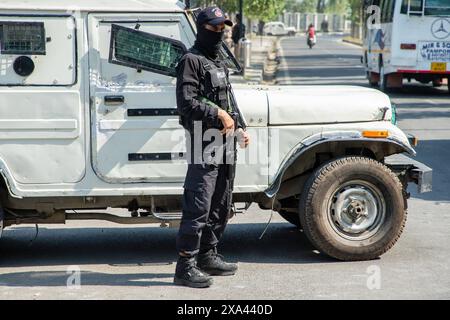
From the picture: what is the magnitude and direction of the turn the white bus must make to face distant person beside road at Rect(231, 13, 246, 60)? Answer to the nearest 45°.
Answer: approximately 45° to its left

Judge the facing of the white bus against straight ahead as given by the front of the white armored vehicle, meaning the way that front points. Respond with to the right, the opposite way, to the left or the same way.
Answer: to the left

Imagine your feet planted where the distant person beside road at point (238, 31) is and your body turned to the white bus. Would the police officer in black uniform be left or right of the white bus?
right

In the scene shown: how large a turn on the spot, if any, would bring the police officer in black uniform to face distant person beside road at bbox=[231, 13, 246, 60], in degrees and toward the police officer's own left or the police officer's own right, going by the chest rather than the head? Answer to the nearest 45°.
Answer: approximately 135° to the police officer's own left

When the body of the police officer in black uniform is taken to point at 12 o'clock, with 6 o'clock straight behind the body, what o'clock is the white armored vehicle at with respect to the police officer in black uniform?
The white armored vehicle is roughly at 6 o'clock from the police officer in black uniform.

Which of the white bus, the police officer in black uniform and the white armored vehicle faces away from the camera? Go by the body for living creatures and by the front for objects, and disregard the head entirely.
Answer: the white bus

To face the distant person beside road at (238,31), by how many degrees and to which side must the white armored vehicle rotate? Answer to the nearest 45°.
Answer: approximately 90° to its left

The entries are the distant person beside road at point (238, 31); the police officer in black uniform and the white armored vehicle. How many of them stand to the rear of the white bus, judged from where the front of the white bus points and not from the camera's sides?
2

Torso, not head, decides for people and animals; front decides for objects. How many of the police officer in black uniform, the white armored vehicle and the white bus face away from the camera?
1

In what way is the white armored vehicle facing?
to the viewer's right

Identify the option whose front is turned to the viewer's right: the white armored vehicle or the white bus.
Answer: the white armored vehicle

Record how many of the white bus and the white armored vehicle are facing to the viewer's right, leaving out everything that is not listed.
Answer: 1

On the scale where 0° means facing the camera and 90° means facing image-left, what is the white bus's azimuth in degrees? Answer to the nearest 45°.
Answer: approximately 180°
